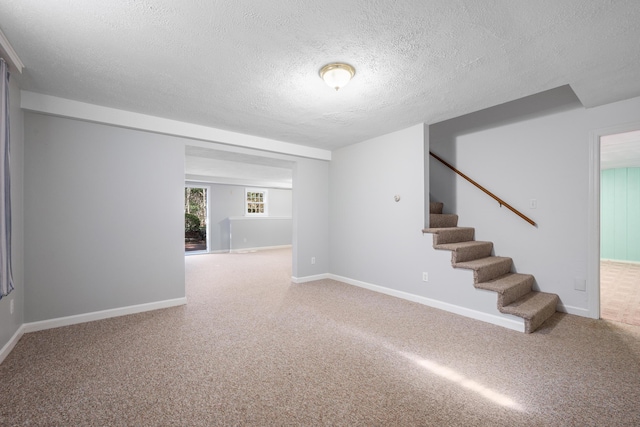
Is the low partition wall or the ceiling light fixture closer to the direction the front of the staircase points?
the ceiling light fixture

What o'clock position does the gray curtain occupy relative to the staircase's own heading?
The gray curtain is roughly at 3 o'clock from the staircase.

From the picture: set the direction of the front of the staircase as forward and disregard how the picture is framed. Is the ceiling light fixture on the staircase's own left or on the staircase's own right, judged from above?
on the staircase's own right

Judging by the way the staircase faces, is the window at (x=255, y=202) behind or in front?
behind

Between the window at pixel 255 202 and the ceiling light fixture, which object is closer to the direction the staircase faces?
the ceiling light fixture

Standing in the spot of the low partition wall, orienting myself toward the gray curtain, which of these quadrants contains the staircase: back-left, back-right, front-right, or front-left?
front-left

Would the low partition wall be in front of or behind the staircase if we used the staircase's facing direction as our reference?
behind

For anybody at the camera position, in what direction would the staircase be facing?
facing the viewer and to the right of the viewer

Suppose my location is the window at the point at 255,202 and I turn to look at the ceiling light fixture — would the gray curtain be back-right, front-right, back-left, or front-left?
front-right
